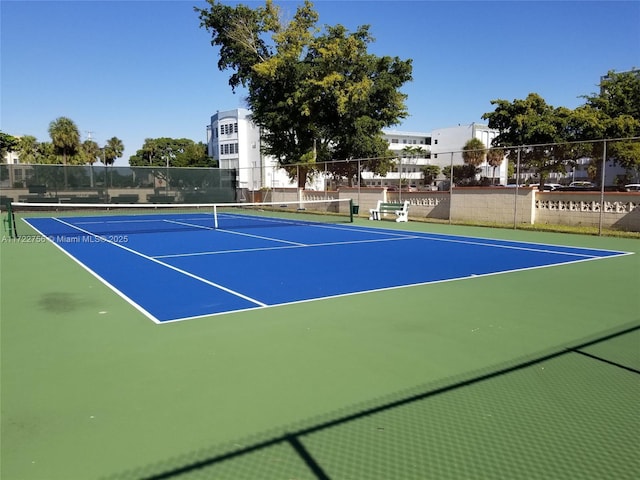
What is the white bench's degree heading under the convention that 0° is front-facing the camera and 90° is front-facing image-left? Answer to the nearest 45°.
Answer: approximately 45°

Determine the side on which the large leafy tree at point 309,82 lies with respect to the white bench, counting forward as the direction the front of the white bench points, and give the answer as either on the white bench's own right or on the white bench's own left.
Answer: on the white bench's own right

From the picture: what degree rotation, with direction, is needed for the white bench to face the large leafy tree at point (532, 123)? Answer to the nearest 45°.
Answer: approximately 180°
